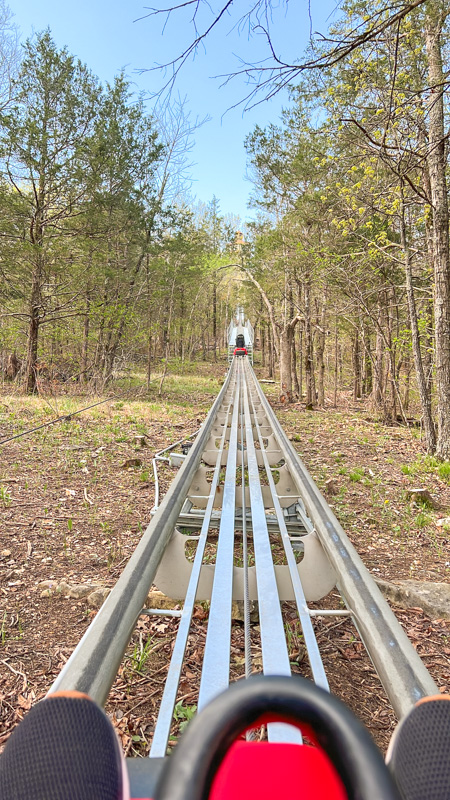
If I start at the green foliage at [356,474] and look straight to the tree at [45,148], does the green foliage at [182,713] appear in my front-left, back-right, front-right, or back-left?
back-left

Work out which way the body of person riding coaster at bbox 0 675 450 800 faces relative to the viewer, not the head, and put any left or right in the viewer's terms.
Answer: facing away from the viewer

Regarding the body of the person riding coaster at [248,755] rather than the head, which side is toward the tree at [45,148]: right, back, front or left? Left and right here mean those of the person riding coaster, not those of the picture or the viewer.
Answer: front

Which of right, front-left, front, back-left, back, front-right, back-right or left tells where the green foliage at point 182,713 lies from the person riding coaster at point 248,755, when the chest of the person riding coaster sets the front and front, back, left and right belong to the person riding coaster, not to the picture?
front

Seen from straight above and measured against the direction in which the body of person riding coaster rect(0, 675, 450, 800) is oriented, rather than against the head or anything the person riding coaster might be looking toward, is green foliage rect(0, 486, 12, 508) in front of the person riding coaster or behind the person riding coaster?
in front

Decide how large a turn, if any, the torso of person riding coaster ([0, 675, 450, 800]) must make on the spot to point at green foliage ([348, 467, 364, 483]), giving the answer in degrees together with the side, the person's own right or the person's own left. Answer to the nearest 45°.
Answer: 0° — they already face it

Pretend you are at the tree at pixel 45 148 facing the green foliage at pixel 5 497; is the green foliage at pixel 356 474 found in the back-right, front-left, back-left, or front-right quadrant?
front-left
